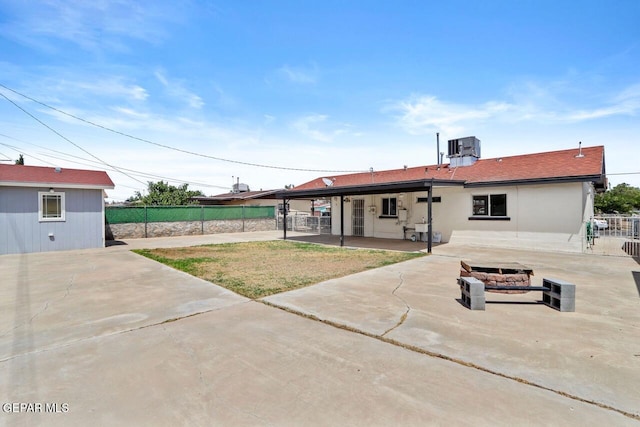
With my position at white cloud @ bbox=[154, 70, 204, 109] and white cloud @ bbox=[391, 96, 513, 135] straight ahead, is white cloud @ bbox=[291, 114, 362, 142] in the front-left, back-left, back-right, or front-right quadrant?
front-left

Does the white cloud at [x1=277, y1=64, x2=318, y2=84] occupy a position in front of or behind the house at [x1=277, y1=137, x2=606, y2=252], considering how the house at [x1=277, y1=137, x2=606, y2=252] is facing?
behind

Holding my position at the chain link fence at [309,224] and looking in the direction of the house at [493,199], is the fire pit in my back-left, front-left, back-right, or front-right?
front-right
